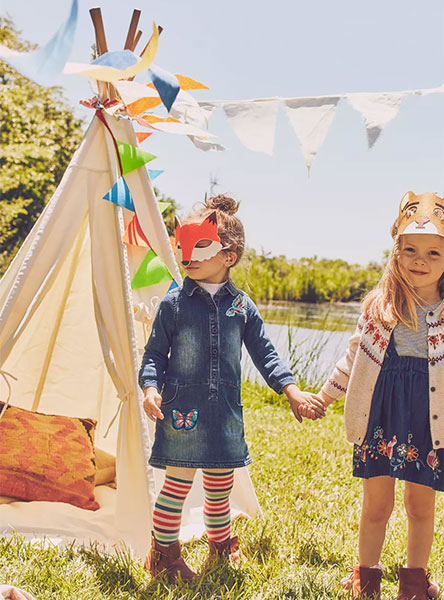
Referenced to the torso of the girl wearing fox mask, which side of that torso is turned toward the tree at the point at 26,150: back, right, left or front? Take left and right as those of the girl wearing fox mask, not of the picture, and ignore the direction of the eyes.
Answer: back

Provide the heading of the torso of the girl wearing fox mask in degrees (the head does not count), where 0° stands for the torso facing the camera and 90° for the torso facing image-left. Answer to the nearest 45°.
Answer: approximately 0°
